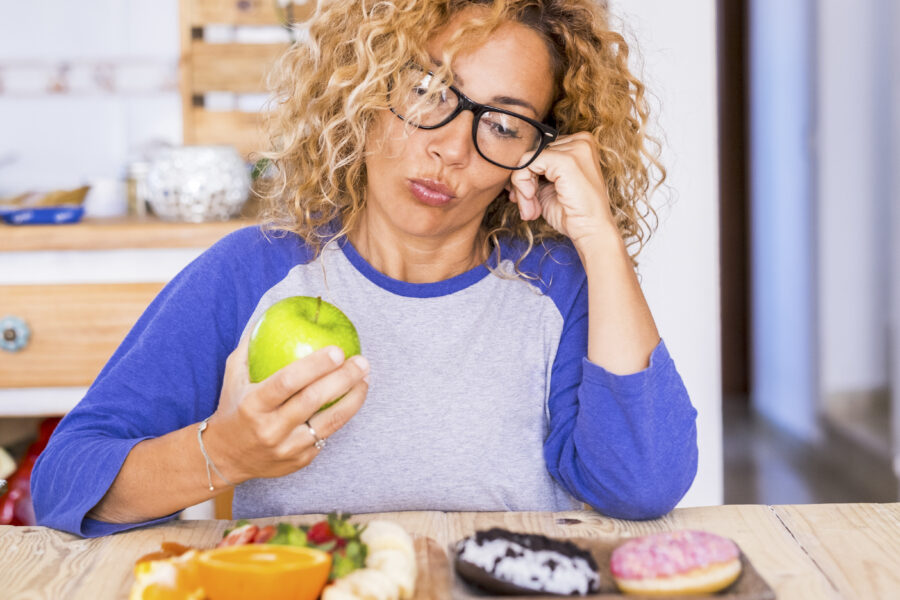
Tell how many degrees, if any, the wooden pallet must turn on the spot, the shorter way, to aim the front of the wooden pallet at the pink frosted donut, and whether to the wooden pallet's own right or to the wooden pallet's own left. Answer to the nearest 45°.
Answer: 0° — it already faces it

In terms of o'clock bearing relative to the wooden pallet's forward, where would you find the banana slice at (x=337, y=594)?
The banana slice is roughly at 12 o'clock from the wooden pallet.

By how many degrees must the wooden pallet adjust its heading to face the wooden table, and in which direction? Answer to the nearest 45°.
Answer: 0° — it already faces it

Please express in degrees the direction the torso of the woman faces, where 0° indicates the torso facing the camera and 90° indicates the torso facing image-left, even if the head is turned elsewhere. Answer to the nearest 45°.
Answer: approximately 0°

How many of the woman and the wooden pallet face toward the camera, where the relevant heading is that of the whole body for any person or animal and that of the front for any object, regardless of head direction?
2
